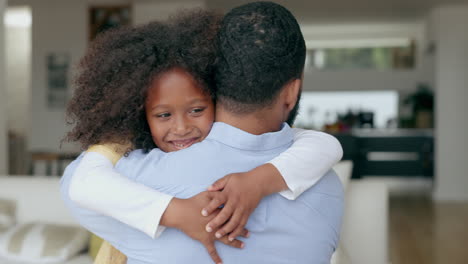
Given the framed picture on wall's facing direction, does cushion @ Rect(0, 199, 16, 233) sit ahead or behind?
ahead

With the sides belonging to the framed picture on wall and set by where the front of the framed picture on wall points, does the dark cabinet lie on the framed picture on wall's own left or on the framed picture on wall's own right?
on the framed picture on wall's own left

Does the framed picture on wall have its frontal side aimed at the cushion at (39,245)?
yes

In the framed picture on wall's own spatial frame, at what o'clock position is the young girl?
The young girl is roughly at 12 o'clock from the framed picture on wall.

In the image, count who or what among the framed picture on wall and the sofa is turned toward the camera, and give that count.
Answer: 2

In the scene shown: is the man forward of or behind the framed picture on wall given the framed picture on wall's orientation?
forward

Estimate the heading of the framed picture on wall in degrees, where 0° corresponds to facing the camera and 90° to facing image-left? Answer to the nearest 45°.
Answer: approximately 0°
